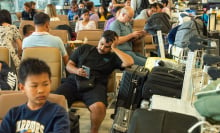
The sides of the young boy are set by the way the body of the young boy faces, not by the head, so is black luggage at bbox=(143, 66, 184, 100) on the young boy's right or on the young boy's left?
on the young boy's left

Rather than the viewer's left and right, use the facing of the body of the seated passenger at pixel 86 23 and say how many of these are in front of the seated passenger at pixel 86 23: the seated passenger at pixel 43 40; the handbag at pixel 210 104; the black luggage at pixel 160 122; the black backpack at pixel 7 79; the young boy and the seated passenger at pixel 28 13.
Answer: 5

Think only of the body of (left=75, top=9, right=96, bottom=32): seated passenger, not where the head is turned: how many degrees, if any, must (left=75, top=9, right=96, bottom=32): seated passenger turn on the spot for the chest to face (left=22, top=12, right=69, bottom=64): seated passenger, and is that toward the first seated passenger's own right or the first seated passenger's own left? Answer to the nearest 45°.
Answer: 0° — they already face them

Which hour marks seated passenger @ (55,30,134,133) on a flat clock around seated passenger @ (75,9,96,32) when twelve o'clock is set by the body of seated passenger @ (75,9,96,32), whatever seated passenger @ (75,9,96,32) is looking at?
seated passenger @ (55,30,134,133) is roughly at 12 o'clock from seated passenger @ (75,9,96,32).

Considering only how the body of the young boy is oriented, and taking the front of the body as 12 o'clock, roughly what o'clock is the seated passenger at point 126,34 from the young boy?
The seated passenger is roughly at 7 o'clock from the young boy.

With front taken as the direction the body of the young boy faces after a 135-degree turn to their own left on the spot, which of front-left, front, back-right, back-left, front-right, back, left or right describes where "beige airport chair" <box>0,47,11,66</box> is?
front-left

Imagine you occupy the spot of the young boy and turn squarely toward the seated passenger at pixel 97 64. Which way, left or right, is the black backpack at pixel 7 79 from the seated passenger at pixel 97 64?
left

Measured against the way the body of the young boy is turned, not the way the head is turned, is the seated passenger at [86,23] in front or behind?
behind

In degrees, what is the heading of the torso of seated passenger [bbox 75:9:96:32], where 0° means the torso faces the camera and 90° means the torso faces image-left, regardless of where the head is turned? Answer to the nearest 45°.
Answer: approximately 0°

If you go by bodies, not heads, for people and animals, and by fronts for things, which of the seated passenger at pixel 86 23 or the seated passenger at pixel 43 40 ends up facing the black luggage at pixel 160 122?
the seated passenger at pixel 86 23

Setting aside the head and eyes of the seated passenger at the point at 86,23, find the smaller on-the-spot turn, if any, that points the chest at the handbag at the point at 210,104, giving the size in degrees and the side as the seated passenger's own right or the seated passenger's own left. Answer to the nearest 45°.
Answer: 0° — they already face it
